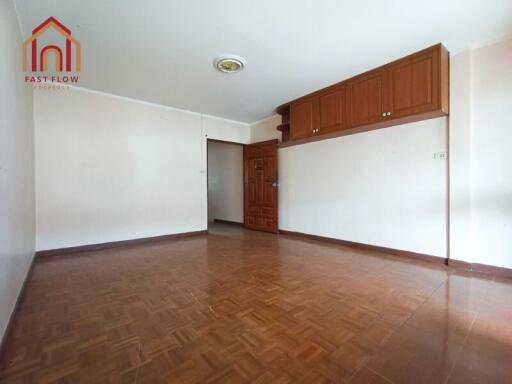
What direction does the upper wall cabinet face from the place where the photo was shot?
facing the viewer and to the left of the viewer

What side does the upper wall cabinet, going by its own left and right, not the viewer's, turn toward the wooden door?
right
